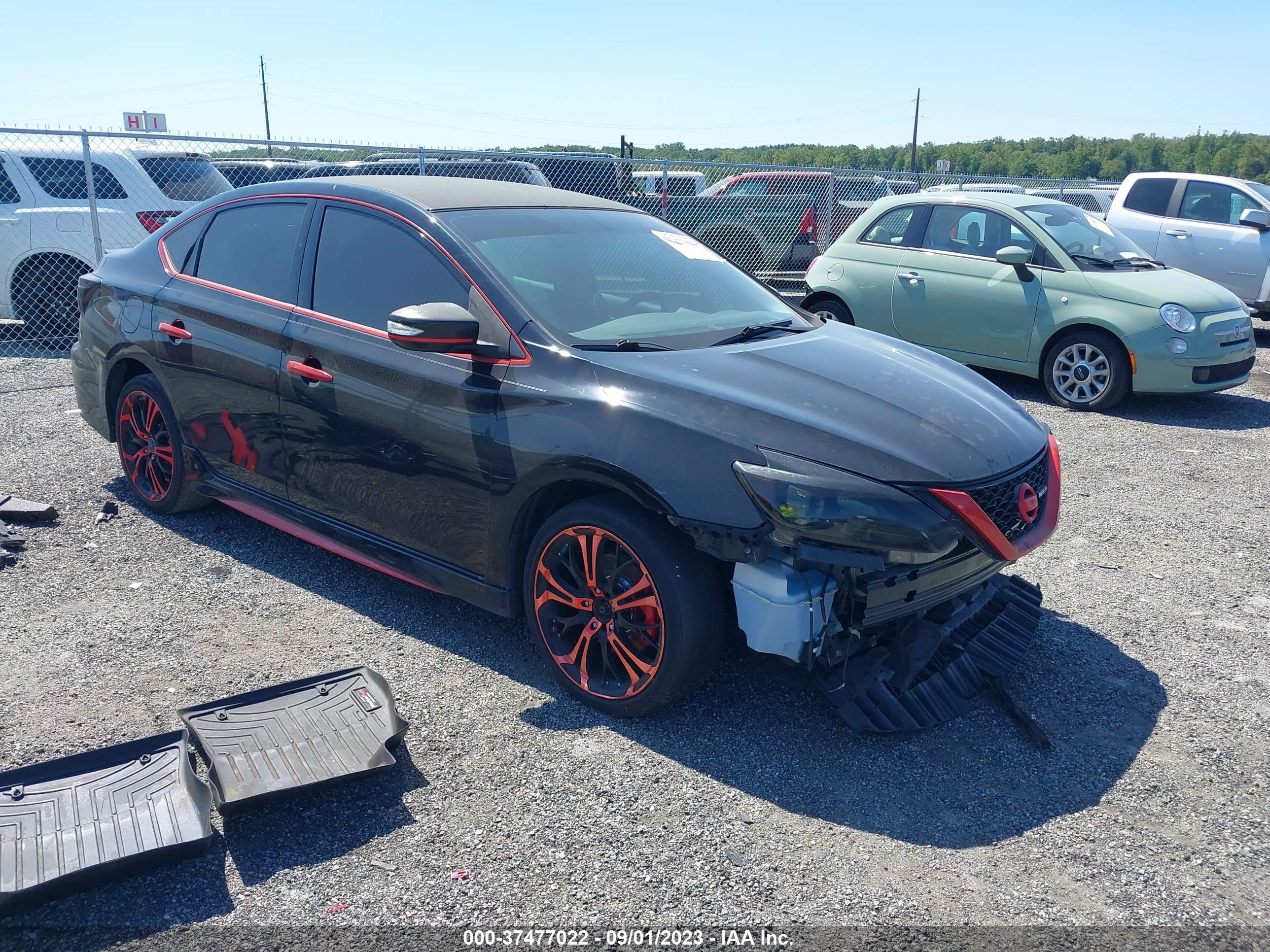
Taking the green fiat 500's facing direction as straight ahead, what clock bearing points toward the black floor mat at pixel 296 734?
The black floor mat is roughly at 2 o'clock from the green fiat 500.

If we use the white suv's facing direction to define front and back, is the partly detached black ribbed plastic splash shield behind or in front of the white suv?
behind

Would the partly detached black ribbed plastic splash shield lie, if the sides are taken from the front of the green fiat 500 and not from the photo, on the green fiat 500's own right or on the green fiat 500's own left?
on the green fiat 500's own right

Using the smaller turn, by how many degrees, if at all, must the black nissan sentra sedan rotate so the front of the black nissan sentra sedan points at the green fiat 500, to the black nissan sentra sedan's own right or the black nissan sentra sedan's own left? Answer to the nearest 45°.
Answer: approximately 90° to the black nissan sentra sedan's own left

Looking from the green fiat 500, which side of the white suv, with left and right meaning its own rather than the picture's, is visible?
back

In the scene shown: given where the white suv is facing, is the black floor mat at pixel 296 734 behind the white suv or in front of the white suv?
behind

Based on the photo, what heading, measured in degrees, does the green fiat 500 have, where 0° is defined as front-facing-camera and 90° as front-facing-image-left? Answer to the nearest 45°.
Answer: approximately 315°

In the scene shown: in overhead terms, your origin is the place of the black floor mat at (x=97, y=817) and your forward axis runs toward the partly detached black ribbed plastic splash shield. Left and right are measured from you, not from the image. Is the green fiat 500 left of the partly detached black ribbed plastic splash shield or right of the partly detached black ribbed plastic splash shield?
left

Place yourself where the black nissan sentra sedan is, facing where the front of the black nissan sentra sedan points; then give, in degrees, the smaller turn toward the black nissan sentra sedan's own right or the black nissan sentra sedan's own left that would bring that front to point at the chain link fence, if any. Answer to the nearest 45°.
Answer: approximately 135° to the black nissan sentra sedan's own left
